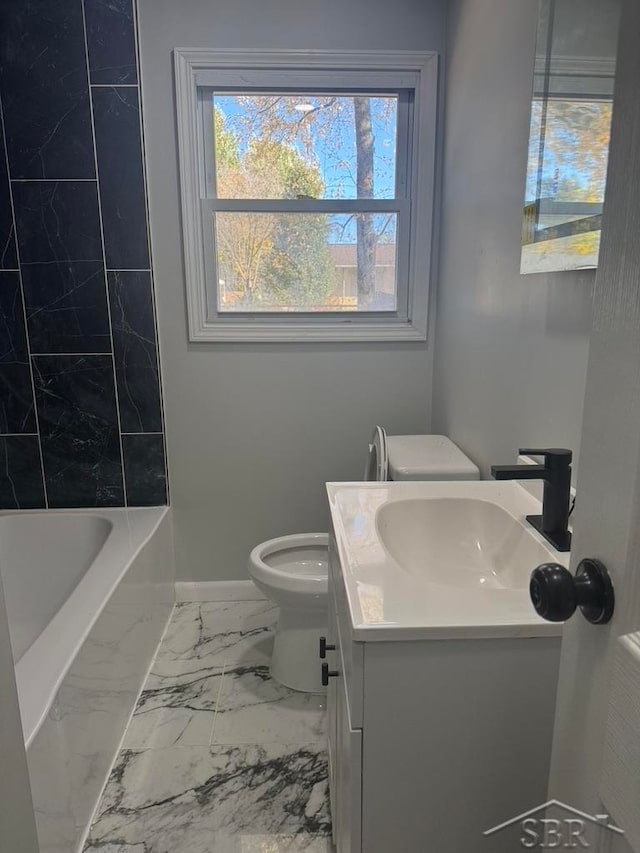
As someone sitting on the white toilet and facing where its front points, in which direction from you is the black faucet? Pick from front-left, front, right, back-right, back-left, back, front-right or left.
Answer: back-left

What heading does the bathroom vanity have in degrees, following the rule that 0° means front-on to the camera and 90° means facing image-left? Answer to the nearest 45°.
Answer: approximately 90°

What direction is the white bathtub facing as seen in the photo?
to the viewer's right

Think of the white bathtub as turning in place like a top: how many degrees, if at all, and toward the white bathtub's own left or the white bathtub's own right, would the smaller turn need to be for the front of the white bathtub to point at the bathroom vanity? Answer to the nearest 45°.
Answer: approximately 45° to the white bathtub's own right

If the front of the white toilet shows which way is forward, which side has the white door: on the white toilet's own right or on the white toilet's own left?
on the white toilet's own left

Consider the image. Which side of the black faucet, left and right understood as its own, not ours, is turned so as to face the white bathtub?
front

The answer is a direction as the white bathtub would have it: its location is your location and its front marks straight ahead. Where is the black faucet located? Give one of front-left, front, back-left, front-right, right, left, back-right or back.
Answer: front-right

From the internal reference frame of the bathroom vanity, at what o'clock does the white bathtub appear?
The white bathtub is roughly at 1 o'clock from the bathroom vanity.

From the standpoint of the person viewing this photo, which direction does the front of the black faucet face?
facing to the left of the viewer
